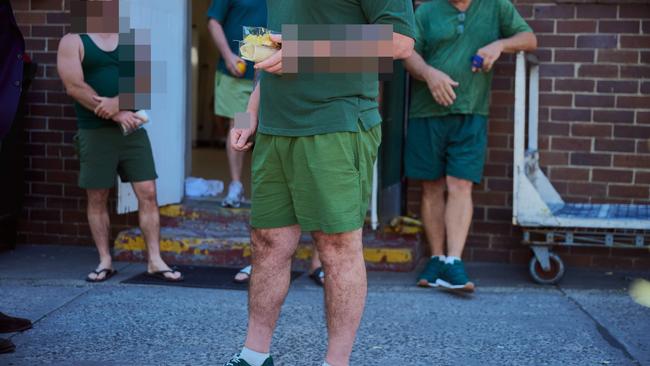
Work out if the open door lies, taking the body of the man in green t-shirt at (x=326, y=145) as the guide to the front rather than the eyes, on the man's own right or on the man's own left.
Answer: on the man's own right

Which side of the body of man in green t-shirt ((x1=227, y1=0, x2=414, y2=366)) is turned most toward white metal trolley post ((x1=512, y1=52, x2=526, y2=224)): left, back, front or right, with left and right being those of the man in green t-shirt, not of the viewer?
back

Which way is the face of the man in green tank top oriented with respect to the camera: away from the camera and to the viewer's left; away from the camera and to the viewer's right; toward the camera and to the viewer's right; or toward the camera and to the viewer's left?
toward the camera and to the viewer's right

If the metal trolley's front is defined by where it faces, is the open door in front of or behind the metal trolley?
behind

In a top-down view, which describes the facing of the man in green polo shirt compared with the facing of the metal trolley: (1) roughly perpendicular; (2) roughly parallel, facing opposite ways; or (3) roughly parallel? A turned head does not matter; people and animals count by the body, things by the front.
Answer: roughly perpendicular

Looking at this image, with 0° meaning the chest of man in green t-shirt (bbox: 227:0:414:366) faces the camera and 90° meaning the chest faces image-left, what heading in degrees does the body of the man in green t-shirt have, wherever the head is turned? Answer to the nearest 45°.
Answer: approximately 45°

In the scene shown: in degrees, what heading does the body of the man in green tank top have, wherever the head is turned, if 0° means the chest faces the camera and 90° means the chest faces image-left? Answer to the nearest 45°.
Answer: approximately 315°

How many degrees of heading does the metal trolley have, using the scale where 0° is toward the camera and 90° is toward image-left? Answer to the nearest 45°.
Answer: approximately 270°

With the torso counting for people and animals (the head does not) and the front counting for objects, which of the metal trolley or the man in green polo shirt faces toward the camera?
the man in green polo shirt

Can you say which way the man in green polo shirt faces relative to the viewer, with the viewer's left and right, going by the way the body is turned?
facing the viewer

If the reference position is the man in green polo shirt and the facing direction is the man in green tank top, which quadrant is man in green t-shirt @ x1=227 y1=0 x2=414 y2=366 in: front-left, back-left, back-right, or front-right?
front-left

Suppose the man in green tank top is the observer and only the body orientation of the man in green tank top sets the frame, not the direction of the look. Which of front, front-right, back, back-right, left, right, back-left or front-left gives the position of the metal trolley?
front-left
